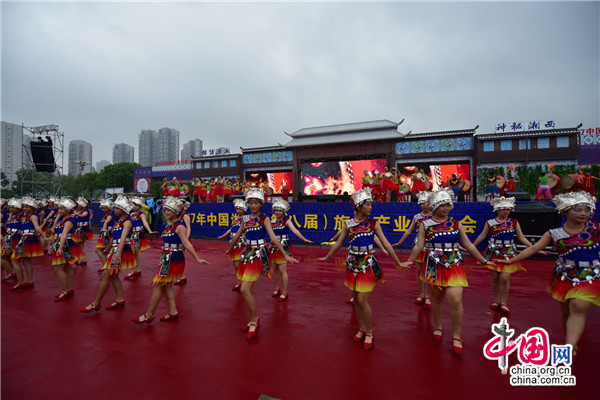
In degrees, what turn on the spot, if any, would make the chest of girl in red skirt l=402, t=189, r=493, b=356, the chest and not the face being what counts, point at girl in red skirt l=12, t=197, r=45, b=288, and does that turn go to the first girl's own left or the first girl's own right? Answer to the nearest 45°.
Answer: approximately 90° to the first girl's own right

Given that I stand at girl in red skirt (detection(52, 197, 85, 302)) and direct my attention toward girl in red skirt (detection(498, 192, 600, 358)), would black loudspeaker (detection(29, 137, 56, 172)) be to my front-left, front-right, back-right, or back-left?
back-left

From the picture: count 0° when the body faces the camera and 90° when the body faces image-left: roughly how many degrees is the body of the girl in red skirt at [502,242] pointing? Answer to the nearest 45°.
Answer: approximately 0°

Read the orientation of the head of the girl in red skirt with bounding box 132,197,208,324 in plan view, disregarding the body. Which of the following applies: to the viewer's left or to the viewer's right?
to the viewer's left

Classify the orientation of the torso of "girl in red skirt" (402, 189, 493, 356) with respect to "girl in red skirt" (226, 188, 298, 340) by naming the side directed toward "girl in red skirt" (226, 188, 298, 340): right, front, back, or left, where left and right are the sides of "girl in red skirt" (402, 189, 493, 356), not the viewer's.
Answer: right

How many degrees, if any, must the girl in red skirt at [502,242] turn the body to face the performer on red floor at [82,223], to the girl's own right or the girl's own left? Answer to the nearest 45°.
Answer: approximately 90° to the girl's own right

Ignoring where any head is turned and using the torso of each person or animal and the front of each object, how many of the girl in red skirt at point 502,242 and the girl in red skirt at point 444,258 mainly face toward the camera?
2
